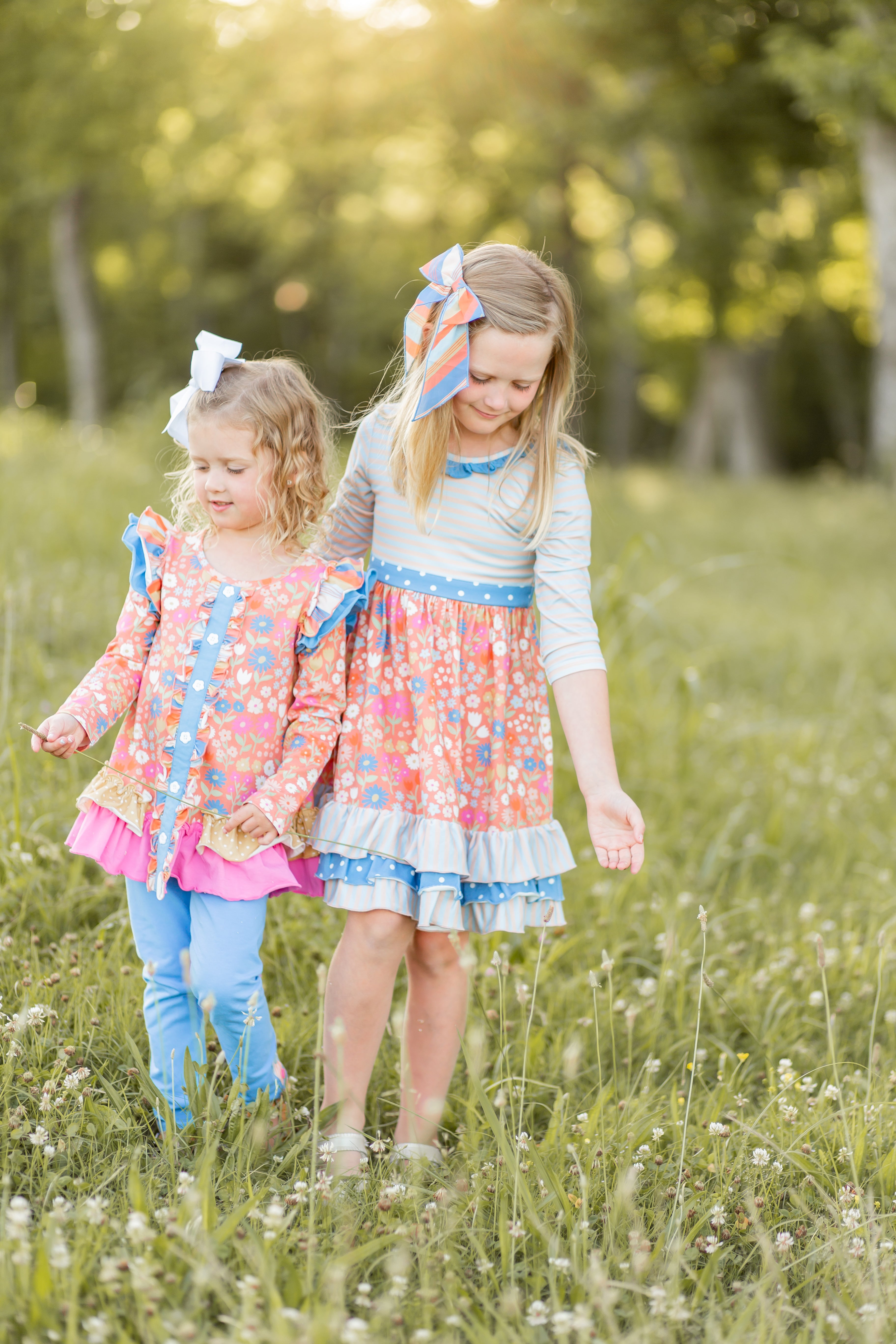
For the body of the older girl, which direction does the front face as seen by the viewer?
toward the camera

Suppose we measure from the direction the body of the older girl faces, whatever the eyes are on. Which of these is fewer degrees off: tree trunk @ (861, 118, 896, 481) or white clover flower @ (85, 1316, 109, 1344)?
the white clover flower

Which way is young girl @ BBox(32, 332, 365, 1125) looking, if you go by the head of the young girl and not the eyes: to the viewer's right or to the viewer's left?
to the viewer's left

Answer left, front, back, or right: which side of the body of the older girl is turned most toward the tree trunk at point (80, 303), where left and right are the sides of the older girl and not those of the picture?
back

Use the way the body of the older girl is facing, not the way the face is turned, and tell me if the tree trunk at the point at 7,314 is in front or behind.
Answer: behind

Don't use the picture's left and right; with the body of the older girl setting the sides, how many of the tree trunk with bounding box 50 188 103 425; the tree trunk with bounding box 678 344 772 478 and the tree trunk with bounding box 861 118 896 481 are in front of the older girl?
0

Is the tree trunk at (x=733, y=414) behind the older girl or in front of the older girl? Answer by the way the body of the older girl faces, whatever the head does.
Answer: behind

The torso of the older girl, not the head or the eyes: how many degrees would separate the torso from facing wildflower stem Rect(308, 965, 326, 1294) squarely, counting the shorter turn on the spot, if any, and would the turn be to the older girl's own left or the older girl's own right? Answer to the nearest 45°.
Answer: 0° — they already face it
